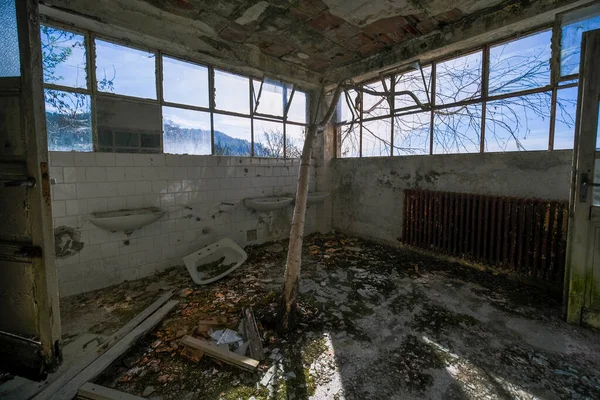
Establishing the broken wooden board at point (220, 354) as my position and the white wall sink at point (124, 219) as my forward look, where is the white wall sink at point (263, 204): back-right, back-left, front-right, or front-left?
front-right

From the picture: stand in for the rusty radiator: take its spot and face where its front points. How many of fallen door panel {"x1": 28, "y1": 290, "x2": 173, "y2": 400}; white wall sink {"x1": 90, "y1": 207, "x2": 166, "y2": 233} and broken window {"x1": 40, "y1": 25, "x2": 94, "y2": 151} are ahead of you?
3

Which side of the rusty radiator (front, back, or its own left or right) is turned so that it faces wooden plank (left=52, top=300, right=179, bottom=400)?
front

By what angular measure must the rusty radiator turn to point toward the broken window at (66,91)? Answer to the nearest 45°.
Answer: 0° — it already faces it

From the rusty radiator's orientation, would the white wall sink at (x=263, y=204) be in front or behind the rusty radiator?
in front

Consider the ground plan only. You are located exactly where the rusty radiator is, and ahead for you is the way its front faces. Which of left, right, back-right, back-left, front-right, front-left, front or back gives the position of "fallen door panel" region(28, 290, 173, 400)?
front

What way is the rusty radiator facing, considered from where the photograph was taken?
facing the viewer and to the left of the viewer

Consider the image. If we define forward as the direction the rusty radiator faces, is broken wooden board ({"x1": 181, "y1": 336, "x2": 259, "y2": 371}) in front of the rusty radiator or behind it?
in front

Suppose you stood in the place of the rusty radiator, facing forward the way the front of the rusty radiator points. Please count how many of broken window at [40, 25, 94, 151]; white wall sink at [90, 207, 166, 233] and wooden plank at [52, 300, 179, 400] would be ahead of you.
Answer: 3

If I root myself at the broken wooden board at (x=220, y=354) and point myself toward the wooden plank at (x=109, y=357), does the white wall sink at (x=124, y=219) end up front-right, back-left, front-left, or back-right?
front-right
